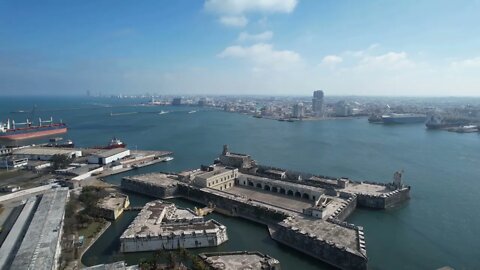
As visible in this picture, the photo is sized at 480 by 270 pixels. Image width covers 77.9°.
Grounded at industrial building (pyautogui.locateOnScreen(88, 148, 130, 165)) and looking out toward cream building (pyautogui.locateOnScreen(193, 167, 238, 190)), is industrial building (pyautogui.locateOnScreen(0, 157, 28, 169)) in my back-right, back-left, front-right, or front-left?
back-right

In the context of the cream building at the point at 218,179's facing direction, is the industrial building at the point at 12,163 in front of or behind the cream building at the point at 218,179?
behind

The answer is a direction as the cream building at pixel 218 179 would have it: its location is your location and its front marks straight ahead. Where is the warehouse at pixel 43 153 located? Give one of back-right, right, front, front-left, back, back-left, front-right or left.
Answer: back

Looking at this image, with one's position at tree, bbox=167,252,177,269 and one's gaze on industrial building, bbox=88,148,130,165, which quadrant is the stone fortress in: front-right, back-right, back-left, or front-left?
front-right

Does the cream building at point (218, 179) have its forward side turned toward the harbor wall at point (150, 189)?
no

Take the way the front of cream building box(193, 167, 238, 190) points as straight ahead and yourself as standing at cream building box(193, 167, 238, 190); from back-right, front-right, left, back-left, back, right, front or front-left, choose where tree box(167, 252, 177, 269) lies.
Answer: front-right

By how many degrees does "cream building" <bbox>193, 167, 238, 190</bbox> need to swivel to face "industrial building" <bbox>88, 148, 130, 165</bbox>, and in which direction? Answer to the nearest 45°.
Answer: approximately 180°

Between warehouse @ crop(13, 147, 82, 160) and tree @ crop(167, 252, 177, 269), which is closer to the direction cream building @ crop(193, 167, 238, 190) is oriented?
the tree

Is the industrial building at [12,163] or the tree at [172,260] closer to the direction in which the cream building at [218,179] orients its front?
the tree
